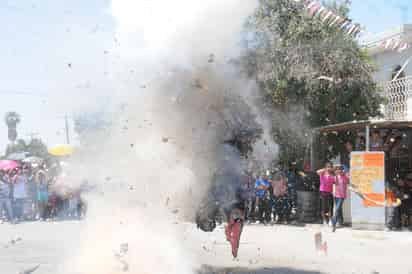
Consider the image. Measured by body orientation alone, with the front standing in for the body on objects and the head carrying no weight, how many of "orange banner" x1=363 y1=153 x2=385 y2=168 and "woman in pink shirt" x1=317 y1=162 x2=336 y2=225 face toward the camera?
2

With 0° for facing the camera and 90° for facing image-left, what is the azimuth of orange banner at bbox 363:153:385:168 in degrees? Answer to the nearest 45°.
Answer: approximately 0°

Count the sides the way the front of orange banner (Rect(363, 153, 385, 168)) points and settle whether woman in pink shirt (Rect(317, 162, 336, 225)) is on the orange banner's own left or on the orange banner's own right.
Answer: on the orange banner's own right

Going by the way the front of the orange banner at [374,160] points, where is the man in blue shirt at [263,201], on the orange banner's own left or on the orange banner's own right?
on the orange banner's own right

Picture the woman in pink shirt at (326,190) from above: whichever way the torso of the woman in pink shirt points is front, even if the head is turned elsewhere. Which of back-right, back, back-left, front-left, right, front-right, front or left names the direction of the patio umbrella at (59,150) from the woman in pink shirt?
right

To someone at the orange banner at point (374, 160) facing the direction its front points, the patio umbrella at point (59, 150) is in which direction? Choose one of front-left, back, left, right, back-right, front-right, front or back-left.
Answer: right

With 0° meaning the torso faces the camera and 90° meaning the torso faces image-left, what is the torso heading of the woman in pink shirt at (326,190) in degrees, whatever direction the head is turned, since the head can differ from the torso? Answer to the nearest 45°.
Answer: approximately 0°

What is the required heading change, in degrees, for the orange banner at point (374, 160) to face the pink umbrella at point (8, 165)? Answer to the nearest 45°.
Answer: approximately 90° to its right

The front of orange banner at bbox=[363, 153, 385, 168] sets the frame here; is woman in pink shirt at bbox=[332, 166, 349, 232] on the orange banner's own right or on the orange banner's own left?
on the orange banner's own right

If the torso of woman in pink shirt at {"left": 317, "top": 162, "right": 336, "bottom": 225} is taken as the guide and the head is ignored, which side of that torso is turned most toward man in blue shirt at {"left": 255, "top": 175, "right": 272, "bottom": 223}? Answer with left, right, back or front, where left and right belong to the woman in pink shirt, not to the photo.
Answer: right

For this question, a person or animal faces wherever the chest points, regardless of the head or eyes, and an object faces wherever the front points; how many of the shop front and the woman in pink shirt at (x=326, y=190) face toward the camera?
2

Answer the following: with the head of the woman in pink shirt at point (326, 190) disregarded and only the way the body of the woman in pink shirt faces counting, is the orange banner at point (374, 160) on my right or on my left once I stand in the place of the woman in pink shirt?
on my left
